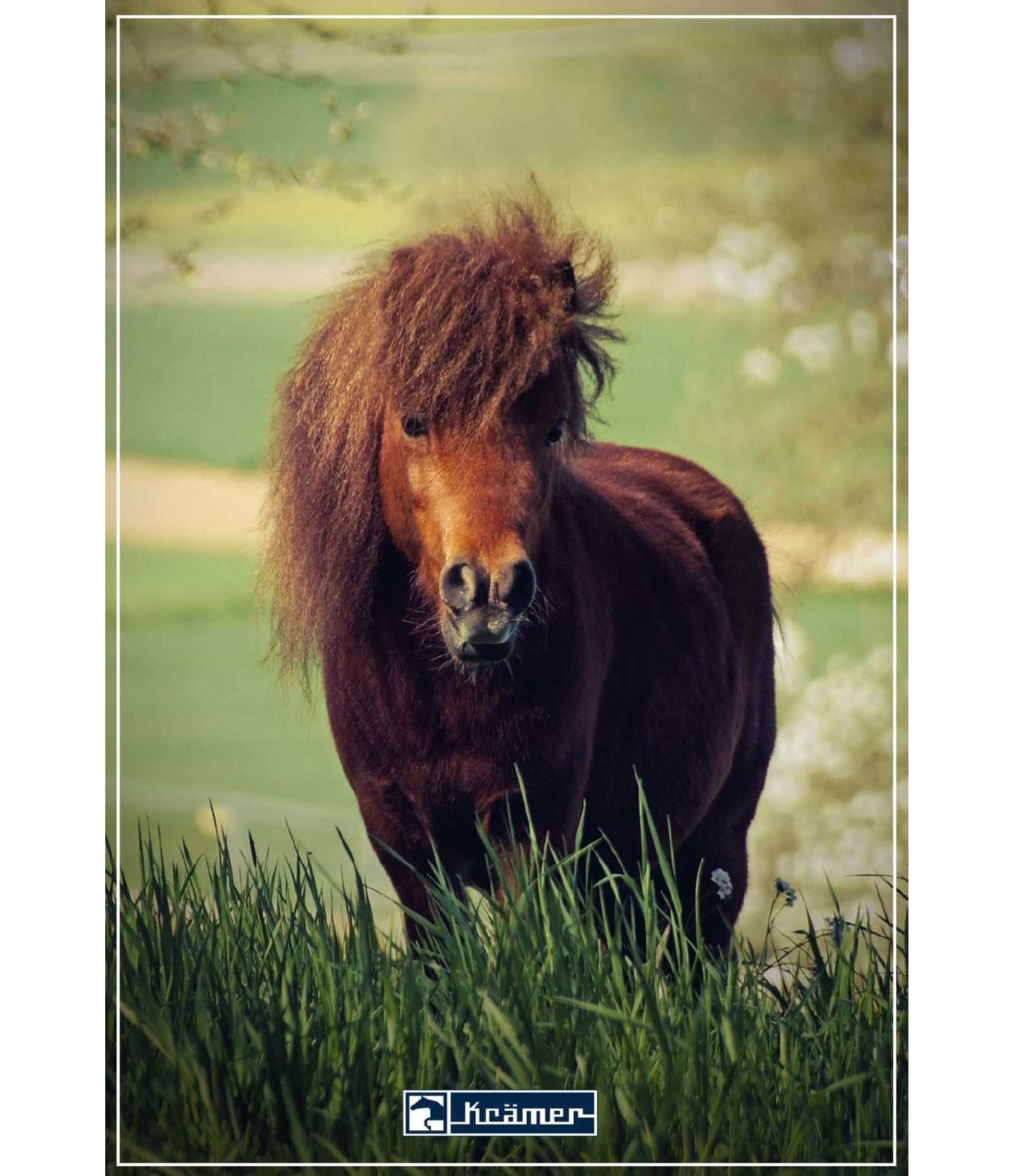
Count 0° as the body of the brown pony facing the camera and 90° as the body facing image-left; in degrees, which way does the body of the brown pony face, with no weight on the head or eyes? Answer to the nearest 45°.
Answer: approximately 45°
